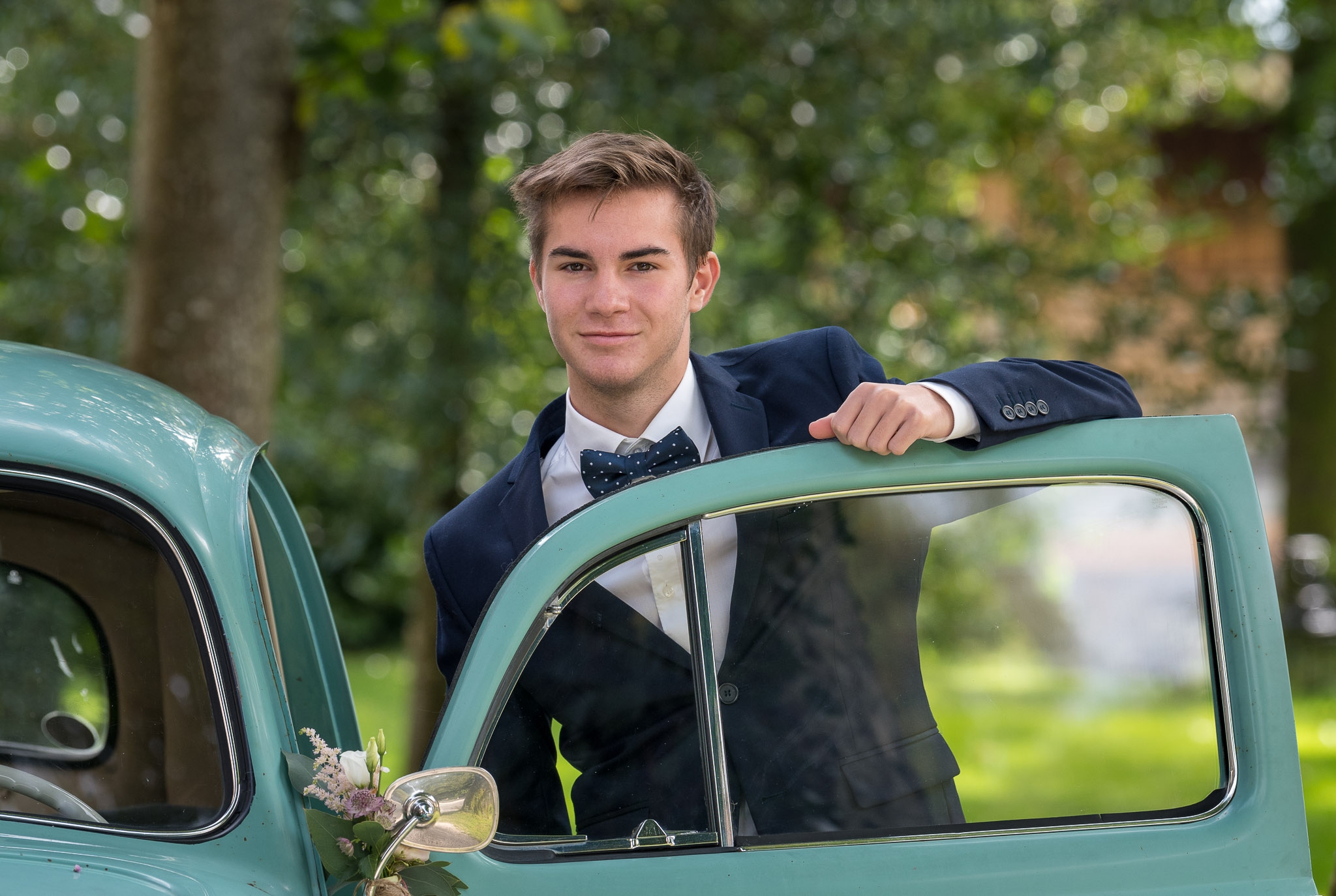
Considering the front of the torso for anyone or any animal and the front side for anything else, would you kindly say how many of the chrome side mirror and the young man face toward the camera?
1

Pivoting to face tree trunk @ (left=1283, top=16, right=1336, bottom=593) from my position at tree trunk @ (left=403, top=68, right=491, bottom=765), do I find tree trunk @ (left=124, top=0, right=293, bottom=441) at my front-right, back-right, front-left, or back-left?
back-right

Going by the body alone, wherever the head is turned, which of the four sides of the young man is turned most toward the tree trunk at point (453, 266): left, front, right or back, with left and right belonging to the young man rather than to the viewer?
back

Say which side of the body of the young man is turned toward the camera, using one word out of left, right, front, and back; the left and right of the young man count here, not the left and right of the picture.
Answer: front

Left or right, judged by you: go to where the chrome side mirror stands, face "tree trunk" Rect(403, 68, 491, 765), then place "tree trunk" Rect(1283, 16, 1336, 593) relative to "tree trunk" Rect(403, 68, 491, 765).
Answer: right
